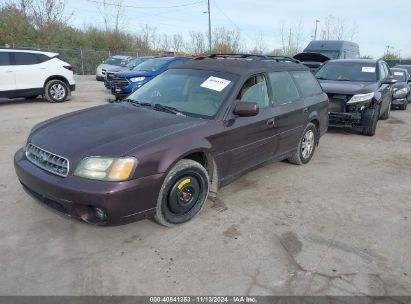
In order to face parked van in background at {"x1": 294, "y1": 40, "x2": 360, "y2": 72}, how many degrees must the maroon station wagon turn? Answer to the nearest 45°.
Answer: approximately 180°

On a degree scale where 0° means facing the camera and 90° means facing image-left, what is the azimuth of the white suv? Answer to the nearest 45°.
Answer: approximately 90°

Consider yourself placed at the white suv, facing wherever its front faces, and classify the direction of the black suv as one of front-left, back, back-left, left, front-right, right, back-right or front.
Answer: back-left

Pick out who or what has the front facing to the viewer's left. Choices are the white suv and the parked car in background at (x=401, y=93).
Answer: the white suv

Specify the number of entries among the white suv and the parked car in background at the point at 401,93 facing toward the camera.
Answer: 1

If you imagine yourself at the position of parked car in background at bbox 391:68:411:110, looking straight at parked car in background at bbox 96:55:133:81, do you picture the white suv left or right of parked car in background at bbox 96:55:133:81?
left

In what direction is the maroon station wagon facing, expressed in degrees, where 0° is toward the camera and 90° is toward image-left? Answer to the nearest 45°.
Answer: approximately 45°

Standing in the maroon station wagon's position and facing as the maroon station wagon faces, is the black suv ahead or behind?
behind

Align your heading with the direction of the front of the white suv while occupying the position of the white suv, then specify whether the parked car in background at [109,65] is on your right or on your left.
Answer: on your right
